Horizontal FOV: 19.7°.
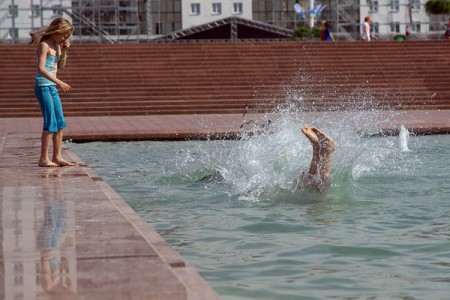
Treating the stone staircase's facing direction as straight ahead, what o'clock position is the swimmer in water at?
The swimmer in water is roughly at 12 o'clock from the stone staircase.

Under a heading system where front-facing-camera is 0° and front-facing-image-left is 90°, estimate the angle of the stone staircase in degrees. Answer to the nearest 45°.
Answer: approximately 0°

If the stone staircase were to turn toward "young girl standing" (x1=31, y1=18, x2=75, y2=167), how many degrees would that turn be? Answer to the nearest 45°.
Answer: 0° — it already faces them
